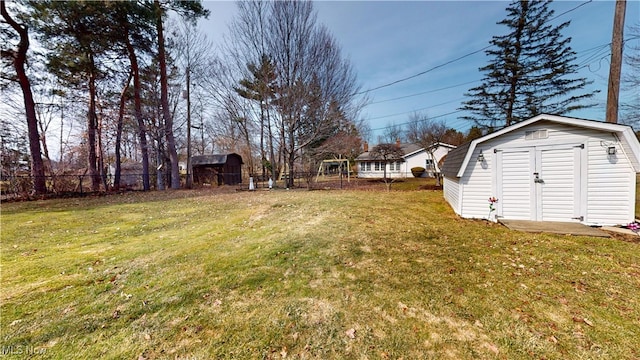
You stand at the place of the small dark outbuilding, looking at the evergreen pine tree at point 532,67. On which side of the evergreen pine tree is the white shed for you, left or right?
right

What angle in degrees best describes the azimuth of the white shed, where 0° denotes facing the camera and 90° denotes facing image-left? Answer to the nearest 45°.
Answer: approximately 0°

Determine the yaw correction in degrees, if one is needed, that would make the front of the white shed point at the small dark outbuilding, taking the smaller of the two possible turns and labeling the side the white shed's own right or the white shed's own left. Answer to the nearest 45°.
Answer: approximately 90° to the white shed's own right

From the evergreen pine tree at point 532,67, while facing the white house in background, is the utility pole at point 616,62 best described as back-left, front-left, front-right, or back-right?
back-left

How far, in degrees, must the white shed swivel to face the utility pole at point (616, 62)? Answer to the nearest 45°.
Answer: approximately 135° to its left

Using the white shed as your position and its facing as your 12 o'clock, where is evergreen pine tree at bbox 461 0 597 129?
The evergreen pine tree is roughly at 6 o'clock from the white shed.
